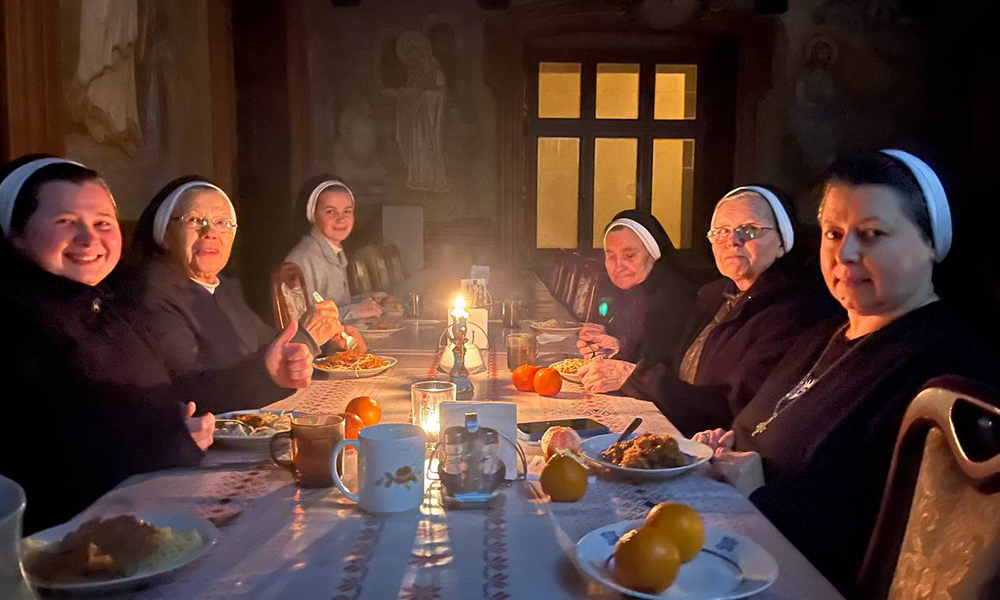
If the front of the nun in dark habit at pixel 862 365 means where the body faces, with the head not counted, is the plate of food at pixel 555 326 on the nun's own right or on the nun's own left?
on the nun's own right

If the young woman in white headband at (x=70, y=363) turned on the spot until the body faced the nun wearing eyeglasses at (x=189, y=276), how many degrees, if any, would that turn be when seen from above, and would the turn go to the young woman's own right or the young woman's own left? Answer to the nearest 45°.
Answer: approximately 135° to the young woman's own left

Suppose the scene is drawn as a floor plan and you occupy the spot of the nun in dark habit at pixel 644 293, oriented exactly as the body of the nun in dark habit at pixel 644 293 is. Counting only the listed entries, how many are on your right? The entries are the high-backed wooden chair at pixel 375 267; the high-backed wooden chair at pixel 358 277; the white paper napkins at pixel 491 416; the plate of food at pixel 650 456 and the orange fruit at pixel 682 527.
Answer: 2

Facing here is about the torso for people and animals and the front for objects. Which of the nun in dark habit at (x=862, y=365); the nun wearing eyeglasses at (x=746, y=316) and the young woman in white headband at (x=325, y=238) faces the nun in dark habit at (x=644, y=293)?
the young woman in white headband

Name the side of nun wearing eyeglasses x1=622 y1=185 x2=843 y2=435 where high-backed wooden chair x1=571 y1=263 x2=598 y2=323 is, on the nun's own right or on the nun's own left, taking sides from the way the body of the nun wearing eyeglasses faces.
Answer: on the nun's own right

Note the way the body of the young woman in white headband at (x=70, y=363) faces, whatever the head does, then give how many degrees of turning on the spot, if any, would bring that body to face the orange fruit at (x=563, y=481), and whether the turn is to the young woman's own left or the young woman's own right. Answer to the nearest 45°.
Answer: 0° — they already face it

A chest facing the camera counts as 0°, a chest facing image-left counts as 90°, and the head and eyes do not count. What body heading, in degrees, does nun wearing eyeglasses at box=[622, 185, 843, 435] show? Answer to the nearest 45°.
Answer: approximately 45°

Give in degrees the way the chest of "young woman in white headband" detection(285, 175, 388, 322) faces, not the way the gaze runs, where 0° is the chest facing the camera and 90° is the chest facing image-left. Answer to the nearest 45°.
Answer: approximately 315°

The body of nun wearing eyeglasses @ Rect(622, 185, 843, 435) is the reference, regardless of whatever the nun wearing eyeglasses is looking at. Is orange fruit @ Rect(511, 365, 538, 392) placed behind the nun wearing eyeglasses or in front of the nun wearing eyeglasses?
in front

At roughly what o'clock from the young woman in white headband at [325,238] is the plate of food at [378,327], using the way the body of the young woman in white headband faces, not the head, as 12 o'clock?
The plate of food is roughly at 1 o'clock from the young woman in white headband.

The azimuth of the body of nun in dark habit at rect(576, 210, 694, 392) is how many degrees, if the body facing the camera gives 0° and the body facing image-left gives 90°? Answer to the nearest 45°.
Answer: approximately 45°

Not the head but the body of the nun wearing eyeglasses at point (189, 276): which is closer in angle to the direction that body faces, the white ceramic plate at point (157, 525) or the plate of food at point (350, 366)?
the plate of food
